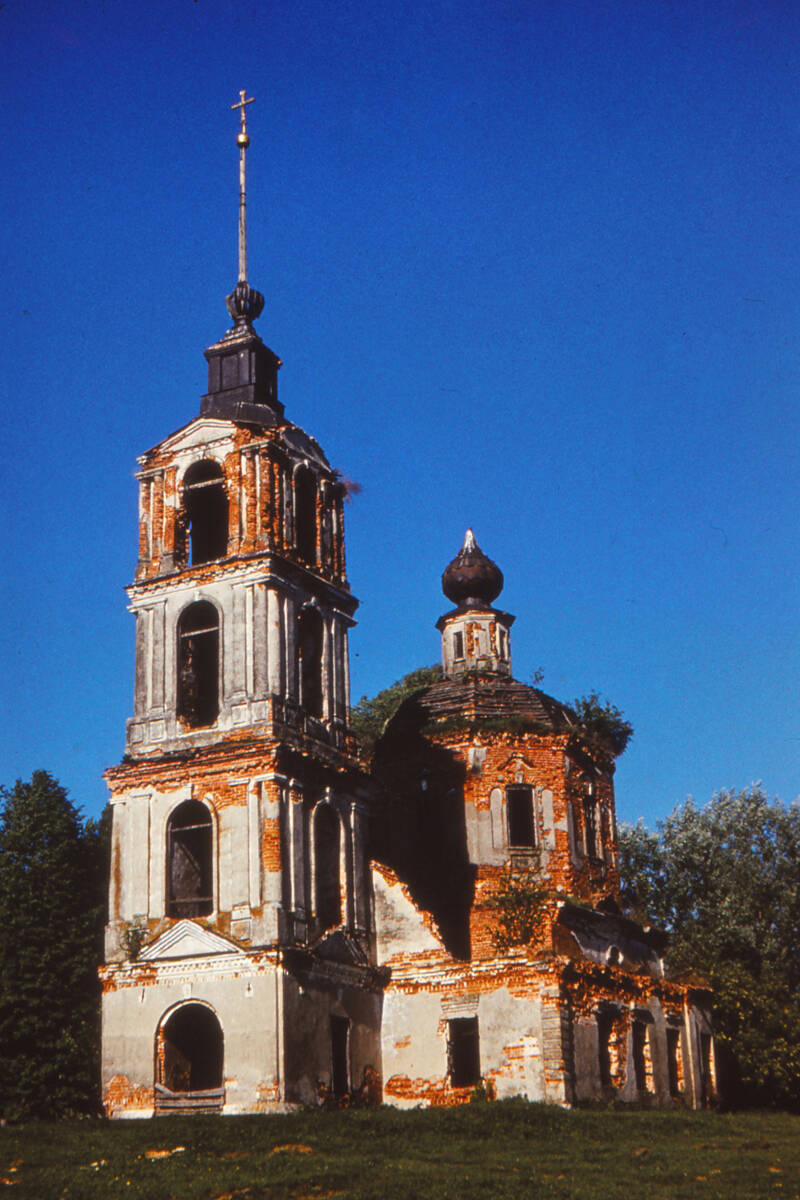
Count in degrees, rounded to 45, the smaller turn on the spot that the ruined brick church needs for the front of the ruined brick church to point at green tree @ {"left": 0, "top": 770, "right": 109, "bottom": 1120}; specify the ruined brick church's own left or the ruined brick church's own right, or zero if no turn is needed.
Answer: approximately 90° to the ruined brick church's own right

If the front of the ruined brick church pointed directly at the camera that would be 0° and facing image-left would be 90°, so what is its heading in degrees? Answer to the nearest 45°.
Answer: approximately 45°

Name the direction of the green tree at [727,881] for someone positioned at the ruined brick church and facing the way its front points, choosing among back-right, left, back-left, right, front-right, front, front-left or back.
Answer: back
